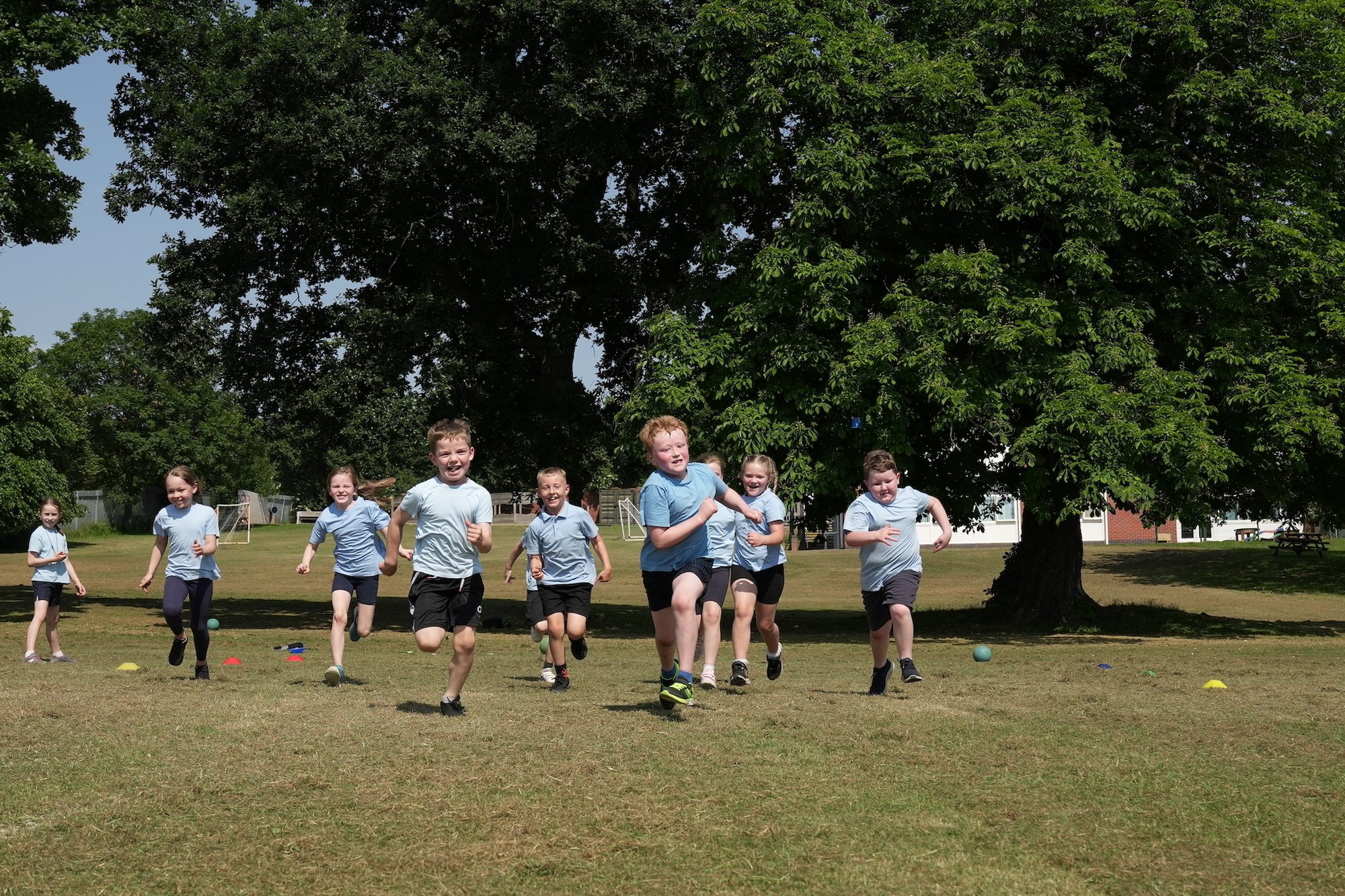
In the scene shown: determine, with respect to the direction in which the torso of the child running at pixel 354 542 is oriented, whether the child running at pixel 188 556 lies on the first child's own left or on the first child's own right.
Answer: on the first child's own right

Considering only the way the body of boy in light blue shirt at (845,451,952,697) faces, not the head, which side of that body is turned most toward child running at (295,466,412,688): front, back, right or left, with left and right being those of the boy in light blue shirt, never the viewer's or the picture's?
right

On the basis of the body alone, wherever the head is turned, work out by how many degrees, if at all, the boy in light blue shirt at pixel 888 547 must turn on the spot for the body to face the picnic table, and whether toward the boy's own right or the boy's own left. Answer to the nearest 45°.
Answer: approximately 180°

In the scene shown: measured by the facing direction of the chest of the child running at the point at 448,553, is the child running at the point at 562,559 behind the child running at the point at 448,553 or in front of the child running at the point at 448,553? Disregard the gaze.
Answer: behind

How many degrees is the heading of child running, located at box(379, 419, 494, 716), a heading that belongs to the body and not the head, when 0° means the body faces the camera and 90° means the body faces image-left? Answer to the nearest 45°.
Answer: approximately 0°

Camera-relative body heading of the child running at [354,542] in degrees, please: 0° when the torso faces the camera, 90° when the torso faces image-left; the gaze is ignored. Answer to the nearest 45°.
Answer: approximately 0°
